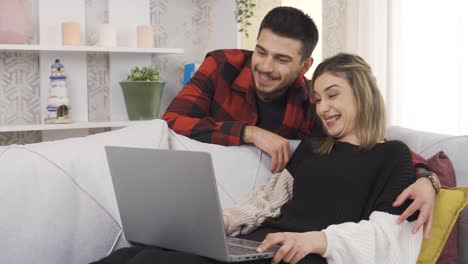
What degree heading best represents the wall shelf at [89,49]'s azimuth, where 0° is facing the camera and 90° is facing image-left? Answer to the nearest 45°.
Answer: approximately 0°

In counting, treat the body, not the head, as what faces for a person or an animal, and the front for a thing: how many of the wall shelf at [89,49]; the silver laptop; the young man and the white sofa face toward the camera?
3

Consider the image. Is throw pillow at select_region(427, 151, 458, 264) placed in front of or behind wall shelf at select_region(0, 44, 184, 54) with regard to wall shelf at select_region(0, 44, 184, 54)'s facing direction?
in front

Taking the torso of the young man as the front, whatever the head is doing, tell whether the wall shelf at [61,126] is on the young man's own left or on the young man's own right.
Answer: on the young man's own right

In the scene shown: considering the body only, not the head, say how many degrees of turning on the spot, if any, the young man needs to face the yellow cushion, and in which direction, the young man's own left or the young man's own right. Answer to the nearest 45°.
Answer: approximately 45° to the young man's own left

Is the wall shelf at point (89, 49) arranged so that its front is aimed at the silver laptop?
yes

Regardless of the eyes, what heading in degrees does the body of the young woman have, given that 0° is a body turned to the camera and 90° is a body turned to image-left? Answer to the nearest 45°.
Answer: approximately 45°

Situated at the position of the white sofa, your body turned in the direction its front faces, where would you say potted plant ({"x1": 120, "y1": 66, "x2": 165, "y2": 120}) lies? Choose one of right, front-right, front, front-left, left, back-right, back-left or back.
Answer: back

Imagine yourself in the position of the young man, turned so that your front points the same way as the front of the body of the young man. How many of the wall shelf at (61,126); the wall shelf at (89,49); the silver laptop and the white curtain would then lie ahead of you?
1

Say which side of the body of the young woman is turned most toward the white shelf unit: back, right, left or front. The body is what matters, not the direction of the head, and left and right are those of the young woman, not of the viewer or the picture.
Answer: right

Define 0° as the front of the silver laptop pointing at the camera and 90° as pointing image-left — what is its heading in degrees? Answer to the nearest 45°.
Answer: approximately 225°

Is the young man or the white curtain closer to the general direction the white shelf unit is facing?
the young man

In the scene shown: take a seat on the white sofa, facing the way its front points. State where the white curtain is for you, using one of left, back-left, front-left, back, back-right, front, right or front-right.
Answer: back-left

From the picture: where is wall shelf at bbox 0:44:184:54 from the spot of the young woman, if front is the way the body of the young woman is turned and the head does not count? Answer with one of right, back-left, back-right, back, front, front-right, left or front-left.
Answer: right
